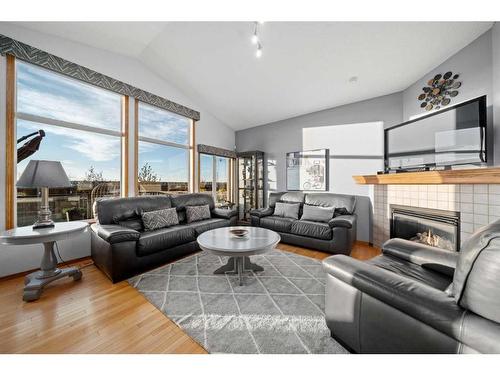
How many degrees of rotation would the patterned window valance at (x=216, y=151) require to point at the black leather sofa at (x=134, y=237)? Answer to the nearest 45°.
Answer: approximately 90° to its right

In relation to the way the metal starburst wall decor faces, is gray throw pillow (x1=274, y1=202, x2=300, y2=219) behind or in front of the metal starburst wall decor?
in front

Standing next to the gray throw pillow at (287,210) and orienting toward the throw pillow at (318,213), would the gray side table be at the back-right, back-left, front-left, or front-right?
back-right

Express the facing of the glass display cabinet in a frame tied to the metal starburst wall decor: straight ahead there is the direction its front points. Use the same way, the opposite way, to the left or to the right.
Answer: to the left

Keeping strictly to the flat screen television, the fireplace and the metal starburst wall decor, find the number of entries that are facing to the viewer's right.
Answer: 0

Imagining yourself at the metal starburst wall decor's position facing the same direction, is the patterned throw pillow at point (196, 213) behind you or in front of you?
in front

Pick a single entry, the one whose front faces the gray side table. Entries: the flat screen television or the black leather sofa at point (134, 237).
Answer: the flat screen television

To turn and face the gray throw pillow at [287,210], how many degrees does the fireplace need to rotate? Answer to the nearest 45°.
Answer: approximately 45° to its right

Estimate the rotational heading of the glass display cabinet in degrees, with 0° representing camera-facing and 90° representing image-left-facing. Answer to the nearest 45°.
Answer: approximately 0°

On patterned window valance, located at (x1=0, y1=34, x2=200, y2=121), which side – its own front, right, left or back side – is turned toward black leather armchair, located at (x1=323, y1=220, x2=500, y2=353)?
front

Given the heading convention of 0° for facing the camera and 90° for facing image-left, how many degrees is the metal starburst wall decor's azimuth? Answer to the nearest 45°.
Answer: approximately 45°

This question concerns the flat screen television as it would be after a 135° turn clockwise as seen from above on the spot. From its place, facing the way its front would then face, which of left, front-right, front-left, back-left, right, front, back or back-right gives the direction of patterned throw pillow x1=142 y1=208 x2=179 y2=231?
back-left

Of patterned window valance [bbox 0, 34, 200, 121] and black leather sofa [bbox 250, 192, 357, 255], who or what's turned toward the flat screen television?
the patterned window valance

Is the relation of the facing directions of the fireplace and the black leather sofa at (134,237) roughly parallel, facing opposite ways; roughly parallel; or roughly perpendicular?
roughly parallel, facing opposite ways

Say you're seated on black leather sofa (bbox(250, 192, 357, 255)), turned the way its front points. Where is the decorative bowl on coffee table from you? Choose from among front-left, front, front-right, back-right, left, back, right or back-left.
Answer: front

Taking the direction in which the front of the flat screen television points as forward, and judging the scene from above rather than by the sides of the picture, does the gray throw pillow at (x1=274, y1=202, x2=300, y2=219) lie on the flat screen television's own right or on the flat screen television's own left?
on the flat screen television's own right

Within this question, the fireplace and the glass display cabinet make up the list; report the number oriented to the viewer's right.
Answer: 0

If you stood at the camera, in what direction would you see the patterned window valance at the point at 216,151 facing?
facing the viewer and to the right of the viewer

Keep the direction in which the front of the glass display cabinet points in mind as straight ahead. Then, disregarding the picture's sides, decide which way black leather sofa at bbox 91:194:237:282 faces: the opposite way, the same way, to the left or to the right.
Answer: to the left
